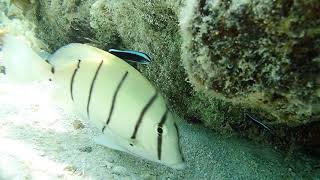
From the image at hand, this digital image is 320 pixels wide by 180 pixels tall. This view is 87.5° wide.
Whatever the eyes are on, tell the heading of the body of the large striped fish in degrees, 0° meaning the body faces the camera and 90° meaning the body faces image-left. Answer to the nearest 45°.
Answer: approximately 270°
